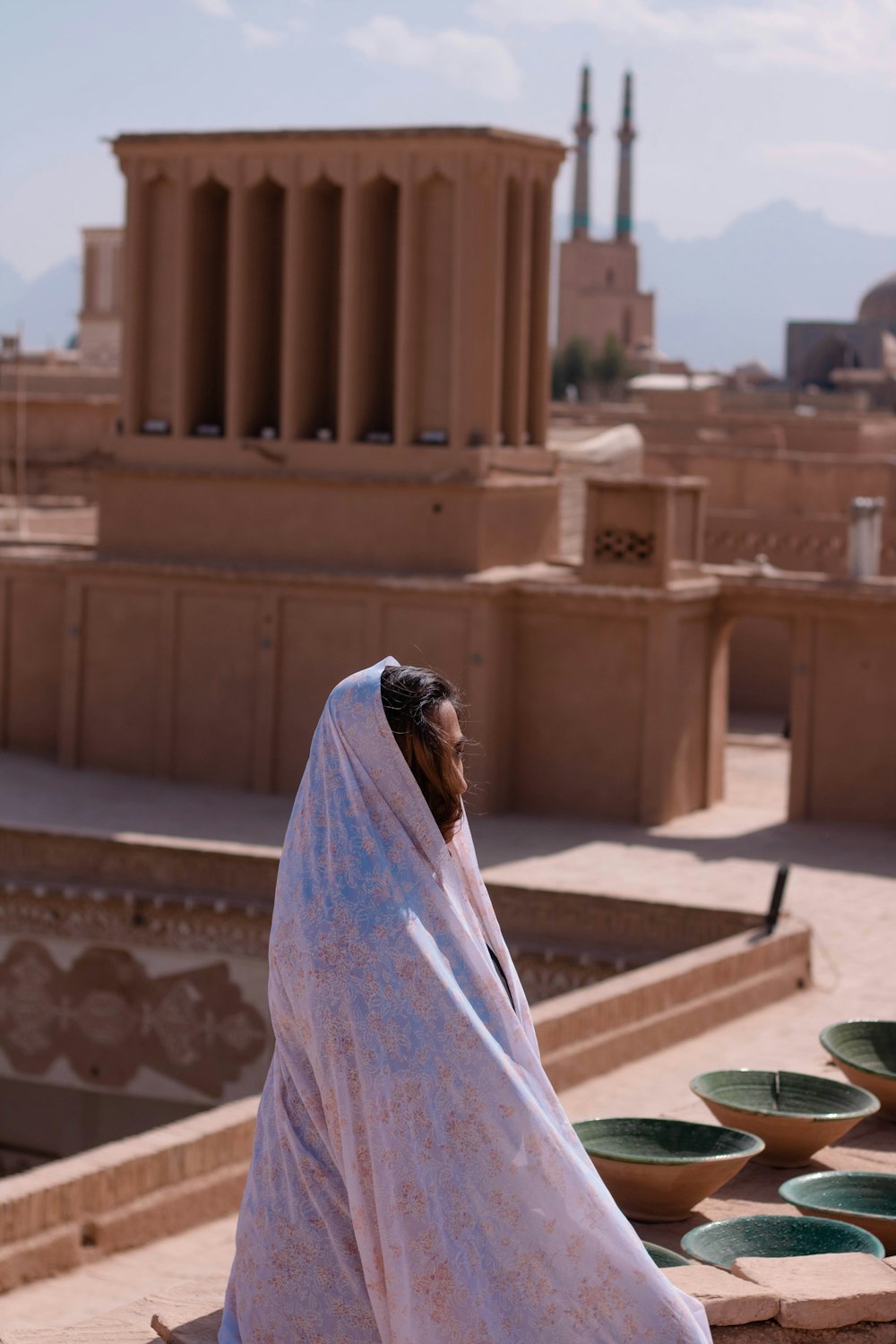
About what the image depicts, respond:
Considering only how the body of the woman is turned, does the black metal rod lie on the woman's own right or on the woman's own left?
on the woman's own left

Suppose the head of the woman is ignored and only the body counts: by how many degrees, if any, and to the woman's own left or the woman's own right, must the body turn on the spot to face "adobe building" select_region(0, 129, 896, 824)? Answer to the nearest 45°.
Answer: approximately 90° to the woman's own left

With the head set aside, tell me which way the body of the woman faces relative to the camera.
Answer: to the viewer's right
